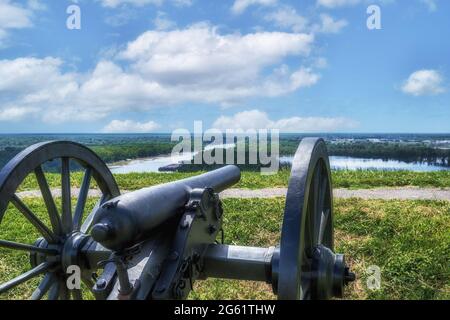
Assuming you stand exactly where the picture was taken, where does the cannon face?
facing away from the viewer and to the right of the viewer
